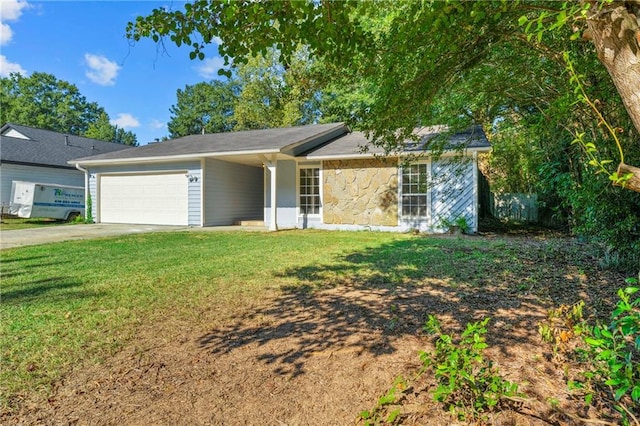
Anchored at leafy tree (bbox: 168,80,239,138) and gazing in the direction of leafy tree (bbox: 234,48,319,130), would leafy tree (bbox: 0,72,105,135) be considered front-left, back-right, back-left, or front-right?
back-right

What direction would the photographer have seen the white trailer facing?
facing the viewer and to the left of the viewer

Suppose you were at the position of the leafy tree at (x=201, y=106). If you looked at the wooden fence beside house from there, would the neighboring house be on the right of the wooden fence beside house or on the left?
right

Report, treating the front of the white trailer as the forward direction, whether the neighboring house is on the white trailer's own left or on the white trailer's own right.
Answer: on the white trailer's own right

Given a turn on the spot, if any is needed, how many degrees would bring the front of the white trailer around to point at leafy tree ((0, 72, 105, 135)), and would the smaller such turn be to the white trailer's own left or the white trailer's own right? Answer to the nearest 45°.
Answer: approximately 135° to the white trailer's own right

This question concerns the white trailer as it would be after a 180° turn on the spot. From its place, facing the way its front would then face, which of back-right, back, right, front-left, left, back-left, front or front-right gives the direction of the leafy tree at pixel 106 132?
front-left

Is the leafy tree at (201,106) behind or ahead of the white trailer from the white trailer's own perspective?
behind

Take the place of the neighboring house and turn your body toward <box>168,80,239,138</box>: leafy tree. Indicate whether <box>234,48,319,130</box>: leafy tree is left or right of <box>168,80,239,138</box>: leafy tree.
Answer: right

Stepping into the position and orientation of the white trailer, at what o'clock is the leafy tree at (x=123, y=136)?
The leafy tree is roughly at 5 o'clock from the white trailer.
